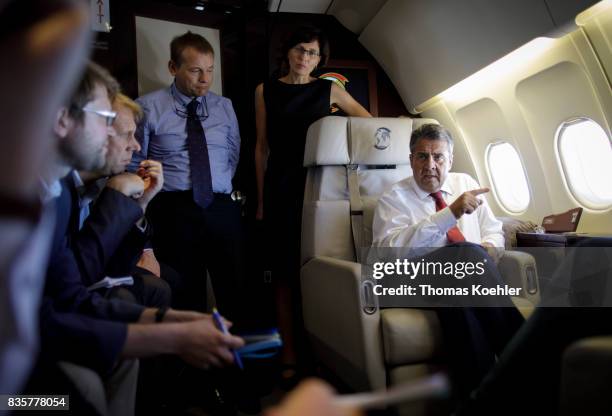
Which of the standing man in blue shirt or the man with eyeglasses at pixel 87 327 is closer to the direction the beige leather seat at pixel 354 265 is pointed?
the man with eyeglasses

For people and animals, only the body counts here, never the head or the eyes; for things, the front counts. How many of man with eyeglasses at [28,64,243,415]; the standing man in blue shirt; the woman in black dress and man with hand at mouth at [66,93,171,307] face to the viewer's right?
2

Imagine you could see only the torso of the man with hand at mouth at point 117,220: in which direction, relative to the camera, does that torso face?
to the viewer's right

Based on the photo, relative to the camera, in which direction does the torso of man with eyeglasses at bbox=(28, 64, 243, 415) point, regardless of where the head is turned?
to the viewer's right

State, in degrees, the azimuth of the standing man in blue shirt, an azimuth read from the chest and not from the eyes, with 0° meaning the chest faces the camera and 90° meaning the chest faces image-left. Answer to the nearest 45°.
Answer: approximately 0°

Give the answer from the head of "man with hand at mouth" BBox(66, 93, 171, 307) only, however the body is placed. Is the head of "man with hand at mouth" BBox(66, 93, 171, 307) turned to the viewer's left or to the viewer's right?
to the viewer's right

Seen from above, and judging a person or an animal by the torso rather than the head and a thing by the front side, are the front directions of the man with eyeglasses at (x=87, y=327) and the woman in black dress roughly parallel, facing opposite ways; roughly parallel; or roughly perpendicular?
roughly perpendicular
